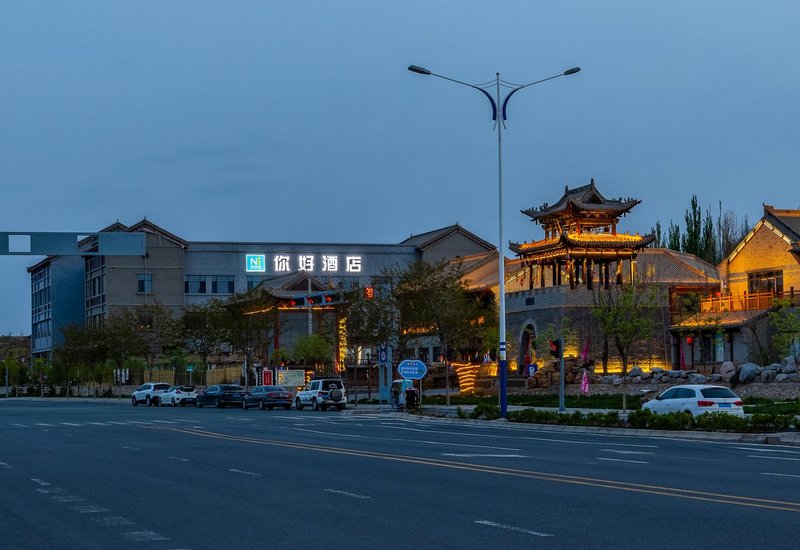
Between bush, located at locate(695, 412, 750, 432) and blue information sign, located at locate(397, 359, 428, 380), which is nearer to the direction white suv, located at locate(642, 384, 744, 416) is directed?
the blue information sign

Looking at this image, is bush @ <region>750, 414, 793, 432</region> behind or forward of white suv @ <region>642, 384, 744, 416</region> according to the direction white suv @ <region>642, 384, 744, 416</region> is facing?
behind

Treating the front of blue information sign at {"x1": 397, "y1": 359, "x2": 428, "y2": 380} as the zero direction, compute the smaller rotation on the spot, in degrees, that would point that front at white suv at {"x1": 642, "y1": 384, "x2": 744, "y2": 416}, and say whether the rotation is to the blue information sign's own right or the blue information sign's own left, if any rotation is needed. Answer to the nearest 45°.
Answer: approximately 45° to the blue information sign's own left

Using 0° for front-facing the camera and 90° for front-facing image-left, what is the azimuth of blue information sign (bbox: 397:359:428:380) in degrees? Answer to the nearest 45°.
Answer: approximately 0°

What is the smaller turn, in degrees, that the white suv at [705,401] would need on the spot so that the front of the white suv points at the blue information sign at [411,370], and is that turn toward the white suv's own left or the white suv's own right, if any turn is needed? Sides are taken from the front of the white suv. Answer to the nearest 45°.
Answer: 0° — it already faces it

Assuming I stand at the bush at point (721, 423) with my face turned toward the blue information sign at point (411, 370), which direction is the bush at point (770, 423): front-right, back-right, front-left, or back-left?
back-right

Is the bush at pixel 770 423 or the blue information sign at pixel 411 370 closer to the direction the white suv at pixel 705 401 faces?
the blue information sign

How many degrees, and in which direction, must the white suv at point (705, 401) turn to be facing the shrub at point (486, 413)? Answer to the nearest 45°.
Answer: approximately 90° to its left

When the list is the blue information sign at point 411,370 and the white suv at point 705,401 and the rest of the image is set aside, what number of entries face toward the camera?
1

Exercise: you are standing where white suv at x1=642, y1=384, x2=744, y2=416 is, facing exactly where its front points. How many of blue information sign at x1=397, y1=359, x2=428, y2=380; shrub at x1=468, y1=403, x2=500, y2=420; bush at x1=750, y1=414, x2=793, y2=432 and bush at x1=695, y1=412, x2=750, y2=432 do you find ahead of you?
2

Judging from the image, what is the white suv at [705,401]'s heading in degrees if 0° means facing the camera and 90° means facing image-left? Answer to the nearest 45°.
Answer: approximately 135°
